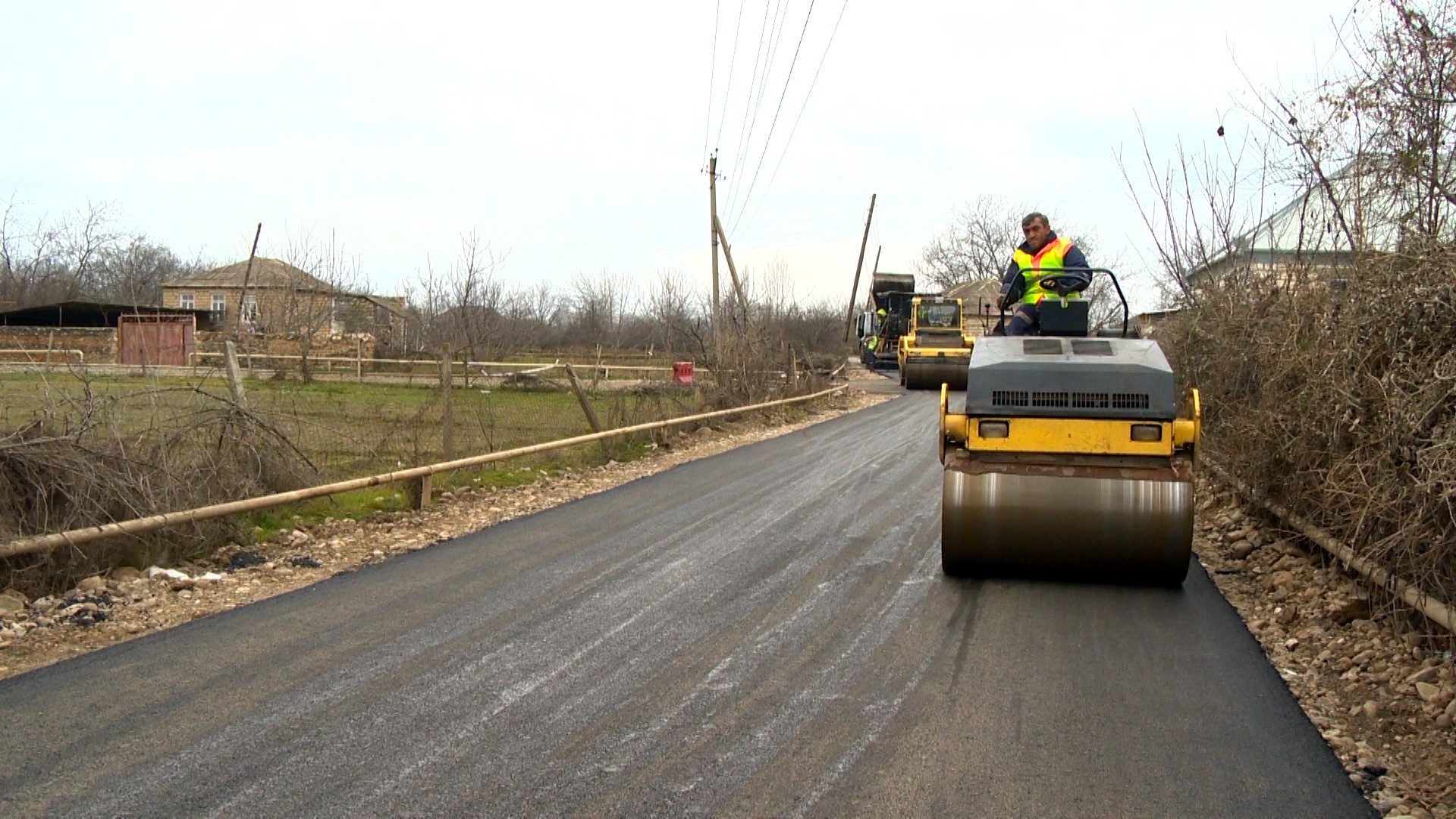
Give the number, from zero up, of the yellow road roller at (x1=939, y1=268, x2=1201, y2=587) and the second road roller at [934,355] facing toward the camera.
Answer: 2

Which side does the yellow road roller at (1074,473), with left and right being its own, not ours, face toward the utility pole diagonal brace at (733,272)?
back

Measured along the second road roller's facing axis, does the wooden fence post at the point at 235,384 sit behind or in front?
in front

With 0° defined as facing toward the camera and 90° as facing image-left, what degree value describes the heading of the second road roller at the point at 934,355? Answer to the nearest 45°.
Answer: approximately 0°

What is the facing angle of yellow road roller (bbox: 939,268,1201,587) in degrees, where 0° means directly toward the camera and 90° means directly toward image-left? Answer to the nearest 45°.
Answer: approximately 0°

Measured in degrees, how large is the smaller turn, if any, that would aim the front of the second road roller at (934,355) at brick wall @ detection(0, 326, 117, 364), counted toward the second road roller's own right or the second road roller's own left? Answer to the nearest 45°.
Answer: approximately 90° to the second road roller's own right

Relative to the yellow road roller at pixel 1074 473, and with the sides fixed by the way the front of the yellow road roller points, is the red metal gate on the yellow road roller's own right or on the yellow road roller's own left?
on the yellow road roller's own right

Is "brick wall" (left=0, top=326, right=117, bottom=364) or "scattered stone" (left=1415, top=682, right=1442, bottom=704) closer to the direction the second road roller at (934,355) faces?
the scattered stone

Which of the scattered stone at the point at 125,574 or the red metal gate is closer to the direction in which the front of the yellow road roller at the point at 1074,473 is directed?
the scattered stone

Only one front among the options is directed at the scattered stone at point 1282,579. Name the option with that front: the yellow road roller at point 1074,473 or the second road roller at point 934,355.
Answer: the second road roller

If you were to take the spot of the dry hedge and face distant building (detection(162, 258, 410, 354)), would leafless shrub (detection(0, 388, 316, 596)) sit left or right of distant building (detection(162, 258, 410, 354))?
left
